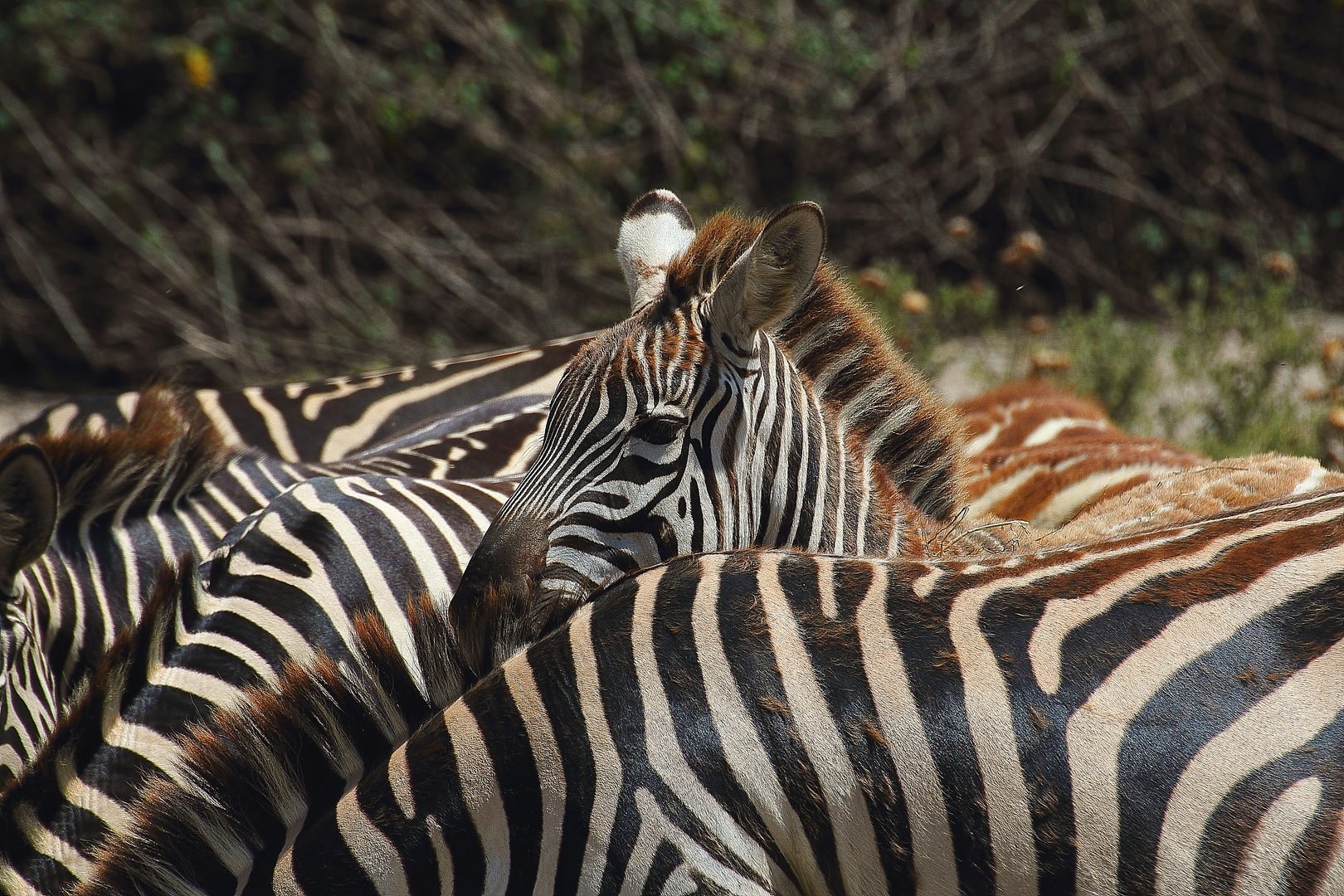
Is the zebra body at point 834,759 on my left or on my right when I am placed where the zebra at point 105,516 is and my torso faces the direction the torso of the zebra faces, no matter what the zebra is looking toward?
on my left

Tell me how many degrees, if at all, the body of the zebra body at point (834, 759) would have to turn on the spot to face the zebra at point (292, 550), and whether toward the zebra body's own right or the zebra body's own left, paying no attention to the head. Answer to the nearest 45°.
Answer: approximately 45° to the zebra body's own right

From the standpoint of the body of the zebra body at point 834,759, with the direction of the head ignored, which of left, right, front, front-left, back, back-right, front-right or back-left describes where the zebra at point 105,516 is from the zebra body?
front-right

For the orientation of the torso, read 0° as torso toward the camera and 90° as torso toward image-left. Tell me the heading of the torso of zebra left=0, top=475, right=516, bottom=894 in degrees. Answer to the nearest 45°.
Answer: approximately 90°

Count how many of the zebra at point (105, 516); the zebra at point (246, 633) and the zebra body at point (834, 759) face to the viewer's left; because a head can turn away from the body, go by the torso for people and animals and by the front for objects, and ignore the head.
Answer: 3

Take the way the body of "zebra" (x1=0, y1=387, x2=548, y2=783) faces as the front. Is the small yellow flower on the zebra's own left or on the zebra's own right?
on the zebra's own right

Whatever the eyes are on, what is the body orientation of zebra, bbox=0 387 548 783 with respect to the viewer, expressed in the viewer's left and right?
facing to the left of the viewer

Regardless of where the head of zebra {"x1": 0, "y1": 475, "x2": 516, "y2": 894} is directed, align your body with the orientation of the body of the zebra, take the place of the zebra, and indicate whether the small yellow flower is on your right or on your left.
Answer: on your right

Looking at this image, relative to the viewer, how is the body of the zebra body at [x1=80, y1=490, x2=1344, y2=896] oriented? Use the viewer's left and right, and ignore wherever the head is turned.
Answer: facing to the left of the viewer
